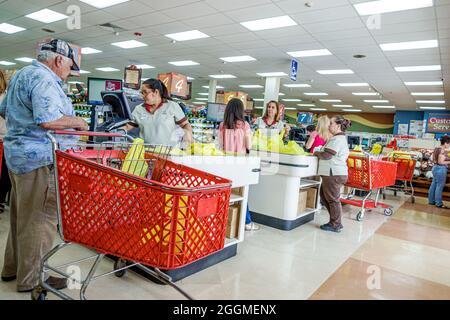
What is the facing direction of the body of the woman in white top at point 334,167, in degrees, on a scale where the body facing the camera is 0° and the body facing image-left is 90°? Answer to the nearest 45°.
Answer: approximately 90°

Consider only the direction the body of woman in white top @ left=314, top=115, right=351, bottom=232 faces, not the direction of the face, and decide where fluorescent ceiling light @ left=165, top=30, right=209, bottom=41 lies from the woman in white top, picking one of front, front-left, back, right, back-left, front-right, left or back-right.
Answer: front-right

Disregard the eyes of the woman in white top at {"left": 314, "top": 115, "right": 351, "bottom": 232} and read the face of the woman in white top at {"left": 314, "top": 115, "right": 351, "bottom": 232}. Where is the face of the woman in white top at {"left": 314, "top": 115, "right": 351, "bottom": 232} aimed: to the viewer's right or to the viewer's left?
to the viewer's left

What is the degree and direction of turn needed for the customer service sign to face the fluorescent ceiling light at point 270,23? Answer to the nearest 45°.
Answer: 0° — it already faces it

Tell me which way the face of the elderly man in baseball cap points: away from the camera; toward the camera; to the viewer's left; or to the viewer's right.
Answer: to the viewer's right

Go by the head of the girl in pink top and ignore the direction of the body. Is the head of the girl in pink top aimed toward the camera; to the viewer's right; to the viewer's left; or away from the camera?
away from the camera

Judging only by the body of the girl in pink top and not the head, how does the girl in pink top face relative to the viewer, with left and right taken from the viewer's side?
facing away from the viewer

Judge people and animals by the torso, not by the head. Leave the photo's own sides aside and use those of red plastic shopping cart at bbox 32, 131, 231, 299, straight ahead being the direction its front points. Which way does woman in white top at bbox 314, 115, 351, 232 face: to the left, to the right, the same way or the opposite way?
the opposite way

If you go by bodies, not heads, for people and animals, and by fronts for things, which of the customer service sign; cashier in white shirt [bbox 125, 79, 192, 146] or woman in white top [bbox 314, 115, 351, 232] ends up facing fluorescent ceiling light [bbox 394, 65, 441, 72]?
the customer service sign

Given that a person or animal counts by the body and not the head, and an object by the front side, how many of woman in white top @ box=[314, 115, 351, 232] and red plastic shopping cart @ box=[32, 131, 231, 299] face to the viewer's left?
1

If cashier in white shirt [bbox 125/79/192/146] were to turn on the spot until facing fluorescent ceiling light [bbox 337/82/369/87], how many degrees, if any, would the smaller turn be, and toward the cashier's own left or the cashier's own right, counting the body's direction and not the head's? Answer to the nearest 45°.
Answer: approximately 180°

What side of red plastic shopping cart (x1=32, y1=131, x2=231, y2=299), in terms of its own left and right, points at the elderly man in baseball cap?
back

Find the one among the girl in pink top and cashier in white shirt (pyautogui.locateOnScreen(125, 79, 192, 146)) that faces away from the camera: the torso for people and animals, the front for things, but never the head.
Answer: the girl in pink top

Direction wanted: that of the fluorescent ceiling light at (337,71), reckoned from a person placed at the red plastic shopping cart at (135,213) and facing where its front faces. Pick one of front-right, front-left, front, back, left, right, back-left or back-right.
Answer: left
